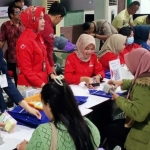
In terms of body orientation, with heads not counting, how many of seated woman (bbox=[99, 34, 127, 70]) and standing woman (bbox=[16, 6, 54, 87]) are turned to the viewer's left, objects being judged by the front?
0

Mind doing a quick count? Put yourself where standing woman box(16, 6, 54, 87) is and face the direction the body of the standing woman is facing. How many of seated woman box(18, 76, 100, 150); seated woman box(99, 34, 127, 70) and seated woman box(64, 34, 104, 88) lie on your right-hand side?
1

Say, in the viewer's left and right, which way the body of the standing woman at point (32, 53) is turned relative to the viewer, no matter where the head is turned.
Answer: facing to the right of the viewer

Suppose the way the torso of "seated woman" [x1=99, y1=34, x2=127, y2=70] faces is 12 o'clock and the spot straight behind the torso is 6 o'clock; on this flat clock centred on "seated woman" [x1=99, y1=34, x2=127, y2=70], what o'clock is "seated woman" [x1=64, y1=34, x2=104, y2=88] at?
"seated woman" [x1=64, y1=34, x2=104, y2=88] is roughly at 4 o'clock from "seated woman" [x1=99, y1=34, x2=127, y2=70].

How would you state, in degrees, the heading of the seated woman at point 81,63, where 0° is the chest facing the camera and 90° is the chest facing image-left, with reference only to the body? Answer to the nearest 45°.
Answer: approximately 315°

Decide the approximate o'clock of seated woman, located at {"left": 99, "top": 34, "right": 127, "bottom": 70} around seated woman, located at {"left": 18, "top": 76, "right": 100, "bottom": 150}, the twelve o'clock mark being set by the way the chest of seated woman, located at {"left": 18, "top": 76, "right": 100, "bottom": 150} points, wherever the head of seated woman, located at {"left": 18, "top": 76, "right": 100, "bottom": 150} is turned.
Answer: seated woman, located at {"left": 99, "top": 34, "right": 127, "bottom": 70} is roughly at 2 o'clock from seated woman, located at {"left": 18, "top": 76, "right": 100, "bottom": 150}.

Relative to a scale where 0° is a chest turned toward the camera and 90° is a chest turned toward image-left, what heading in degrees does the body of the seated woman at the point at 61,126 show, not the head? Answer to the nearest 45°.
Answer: approximately 135°

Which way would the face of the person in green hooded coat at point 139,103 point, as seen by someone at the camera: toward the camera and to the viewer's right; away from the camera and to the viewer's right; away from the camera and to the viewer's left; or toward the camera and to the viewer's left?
away from the camera and to the viewer's left

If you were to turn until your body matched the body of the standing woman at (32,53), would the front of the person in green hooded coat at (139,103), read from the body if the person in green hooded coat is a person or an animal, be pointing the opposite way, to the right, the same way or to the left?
the opposite way

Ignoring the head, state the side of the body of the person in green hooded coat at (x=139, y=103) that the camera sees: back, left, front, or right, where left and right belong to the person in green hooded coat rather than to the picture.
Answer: left
